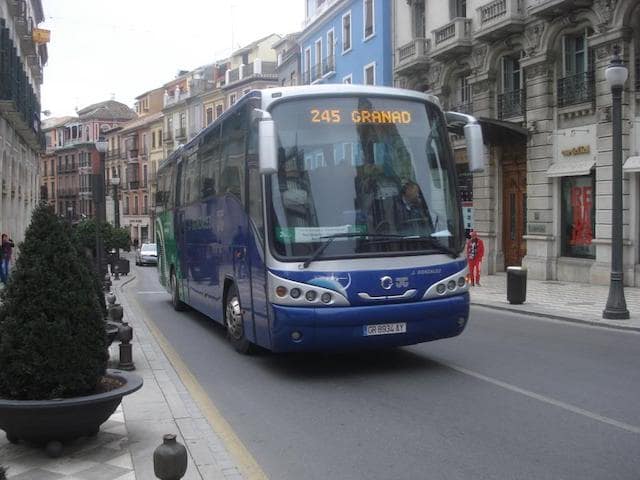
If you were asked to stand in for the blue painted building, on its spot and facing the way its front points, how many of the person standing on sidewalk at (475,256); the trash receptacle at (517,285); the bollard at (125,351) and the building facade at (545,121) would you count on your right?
0

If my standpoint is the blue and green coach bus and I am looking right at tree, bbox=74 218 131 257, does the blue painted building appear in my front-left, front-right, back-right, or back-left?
front-right

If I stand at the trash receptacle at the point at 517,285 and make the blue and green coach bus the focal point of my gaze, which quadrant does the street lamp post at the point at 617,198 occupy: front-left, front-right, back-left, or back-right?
front-left

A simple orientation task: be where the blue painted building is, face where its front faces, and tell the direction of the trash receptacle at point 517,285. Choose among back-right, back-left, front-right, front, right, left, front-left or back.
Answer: front-left

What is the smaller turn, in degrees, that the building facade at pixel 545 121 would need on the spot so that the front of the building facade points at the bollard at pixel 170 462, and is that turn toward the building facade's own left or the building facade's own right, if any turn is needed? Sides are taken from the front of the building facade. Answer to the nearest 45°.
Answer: approximately 45° to the building facade's own left

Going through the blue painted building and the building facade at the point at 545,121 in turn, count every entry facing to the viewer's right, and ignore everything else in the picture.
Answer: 0

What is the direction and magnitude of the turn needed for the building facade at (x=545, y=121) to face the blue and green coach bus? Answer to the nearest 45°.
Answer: approximately 45° to its left

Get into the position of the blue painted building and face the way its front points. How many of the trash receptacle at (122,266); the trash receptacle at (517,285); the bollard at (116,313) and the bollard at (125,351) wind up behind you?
0

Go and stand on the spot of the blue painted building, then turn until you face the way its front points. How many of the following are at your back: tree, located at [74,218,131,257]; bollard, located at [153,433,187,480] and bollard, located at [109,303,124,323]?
0

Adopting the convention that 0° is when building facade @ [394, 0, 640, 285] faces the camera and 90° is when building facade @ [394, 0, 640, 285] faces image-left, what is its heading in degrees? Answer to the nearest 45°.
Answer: approximately 45°

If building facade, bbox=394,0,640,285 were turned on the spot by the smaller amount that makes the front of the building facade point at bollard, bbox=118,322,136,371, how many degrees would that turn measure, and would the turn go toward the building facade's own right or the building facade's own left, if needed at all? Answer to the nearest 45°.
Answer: approximately 45° to the building facade's own left

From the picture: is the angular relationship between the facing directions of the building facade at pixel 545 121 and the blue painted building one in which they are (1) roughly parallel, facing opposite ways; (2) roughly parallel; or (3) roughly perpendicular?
roughly parallel

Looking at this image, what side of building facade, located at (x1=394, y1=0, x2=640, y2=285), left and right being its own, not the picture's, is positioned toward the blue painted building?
right

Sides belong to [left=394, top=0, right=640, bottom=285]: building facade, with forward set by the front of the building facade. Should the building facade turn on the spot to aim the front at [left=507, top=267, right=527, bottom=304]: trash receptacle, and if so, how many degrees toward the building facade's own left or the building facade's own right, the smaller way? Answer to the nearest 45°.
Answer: approximately 45° to the building facade's own left

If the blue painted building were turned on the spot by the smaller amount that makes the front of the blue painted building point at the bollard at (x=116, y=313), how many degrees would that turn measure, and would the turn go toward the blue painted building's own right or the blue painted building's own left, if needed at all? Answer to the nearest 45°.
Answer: approximately 45° to the blue painted building's own left

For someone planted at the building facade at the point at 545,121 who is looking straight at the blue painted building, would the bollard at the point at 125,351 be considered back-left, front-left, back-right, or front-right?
back-left
